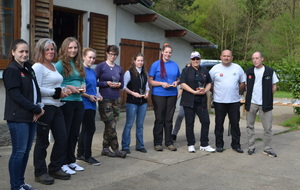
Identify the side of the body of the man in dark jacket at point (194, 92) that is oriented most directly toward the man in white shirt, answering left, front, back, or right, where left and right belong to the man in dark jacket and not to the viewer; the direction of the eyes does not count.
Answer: left

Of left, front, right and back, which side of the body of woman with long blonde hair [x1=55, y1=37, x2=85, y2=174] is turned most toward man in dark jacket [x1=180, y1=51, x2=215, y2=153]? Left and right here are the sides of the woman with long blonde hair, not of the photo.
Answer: left

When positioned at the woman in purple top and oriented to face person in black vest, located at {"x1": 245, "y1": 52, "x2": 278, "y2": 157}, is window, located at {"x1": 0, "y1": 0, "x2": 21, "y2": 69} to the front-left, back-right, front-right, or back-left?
back-left

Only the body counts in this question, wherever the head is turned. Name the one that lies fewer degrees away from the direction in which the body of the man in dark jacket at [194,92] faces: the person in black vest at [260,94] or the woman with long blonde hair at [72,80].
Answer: the woman with long blonde hair

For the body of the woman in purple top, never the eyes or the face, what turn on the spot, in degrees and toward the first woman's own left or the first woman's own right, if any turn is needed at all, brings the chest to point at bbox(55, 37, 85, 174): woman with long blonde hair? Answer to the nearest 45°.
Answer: approximately 90° to the first woman's own right

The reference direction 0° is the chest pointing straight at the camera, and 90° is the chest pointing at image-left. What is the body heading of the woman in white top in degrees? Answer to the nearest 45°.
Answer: approximately 315°

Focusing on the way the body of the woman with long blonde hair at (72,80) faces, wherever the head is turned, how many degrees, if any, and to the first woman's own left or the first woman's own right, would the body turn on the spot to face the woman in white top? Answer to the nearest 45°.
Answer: approximately 90° to the first woman's own right

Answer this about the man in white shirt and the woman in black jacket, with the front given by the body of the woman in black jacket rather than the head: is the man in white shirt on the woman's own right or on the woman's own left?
on the woman's own left

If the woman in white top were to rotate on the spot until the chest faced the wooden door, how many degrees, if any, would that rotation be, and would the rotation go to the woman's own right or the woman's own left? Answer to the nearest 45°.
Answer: approximately 135° to the woman's own left

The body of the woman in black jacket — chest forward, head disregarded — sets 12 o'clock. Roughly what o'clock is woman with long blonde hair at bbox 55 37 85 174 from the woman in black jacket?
The woman with long blonde hair is roughly at 9 o'clock from the woman in black jacket.
